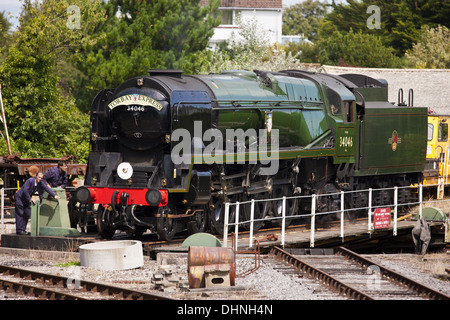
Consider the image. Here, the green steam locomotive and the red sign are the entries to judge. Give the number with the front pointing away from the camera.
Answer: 0

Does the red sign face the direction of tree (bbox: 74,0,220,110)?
no

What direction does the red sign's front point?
toward the camera

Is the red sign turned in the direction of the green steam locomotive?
no

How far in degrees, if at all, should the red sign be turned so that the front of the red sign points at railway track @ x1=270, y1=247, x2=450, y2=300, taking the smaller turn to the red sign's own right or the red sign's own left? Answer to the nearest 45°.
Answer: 0° — it already faces it

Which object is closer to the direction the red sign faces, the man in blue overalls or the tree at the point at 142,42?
the man in blue overalls

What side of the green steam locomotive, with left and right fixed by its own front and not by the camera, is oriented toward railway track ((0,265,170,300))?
front

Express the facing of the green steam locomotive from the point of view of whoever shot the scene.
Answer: facing the viewer and to the left of the viewer

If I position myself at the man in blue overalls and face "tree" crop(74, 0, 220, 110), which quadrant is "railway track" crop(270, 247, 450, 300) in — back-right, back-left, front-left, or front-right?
back-right

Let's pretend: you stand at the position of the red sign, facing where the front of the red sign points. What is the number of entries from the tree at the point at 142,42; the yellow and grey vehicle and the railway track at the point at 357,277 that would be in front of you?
1

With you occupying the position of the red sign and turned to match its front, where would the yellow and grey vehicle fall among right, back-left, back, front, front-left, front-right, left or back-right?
back

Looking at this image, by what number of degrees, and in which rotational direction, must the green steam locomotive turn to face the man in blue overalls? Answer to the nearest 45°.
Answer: approximately 45° to its right

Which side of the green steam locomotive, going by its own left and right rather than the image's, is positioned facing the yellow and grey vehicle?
back

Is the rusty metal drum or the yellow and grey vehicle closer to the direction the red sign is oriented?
the rusty metal drum

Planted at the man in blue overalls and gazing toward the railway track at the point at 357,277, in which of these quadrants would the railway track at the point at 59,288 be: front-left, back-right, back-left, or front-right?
front-right

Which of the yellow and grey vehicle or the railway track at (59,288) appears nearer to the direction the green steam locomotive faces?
the railway track
